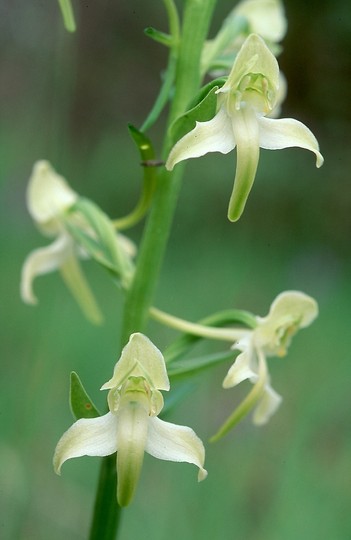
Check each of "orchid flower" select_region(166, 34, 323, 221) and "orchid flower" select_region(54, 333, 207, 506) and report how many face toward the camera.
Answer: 2

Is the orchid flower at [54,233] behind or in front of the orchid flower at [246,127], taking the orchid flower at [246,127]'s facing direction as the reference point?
behind

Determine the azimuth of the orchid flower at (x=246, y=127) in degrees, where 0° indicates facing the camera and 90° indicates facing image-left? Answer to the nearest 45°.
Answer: approximately 0°

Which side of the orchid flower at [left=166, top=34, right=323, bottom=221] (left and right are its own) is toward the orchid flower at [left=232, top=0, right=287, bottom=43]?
back
